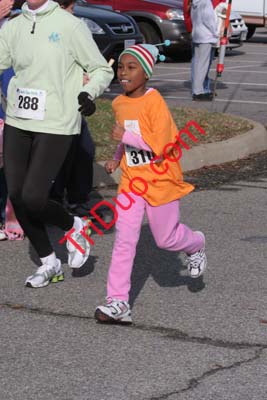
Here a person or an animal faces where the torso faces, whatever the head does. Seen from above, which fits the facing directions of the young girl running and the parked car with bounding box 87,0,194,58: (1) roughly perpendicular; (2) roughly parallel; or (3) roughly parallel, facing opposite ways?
roughly perpendicular

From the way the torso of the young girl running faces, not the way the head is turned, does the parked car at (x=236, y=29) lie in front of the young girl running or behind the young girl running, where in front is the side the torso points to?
behind

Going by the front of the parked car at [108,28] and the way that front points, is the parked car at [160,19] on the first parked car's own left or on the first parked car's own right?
on the first parked car's own left

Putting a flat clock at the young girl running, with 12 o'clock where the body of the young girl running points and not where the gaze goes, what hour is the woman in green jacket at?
The woman in green jacket is roughly at 3 o'clock from the young girl running.

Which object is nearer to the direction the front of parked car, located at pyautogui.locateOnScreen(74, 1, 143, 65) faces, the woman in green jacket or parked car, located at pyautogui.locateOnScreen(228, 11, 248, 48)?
the woman in green jacket

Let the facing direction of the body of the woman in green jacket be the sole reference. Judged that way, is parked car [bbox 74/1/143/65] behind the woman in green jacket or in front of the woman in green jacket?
behind
